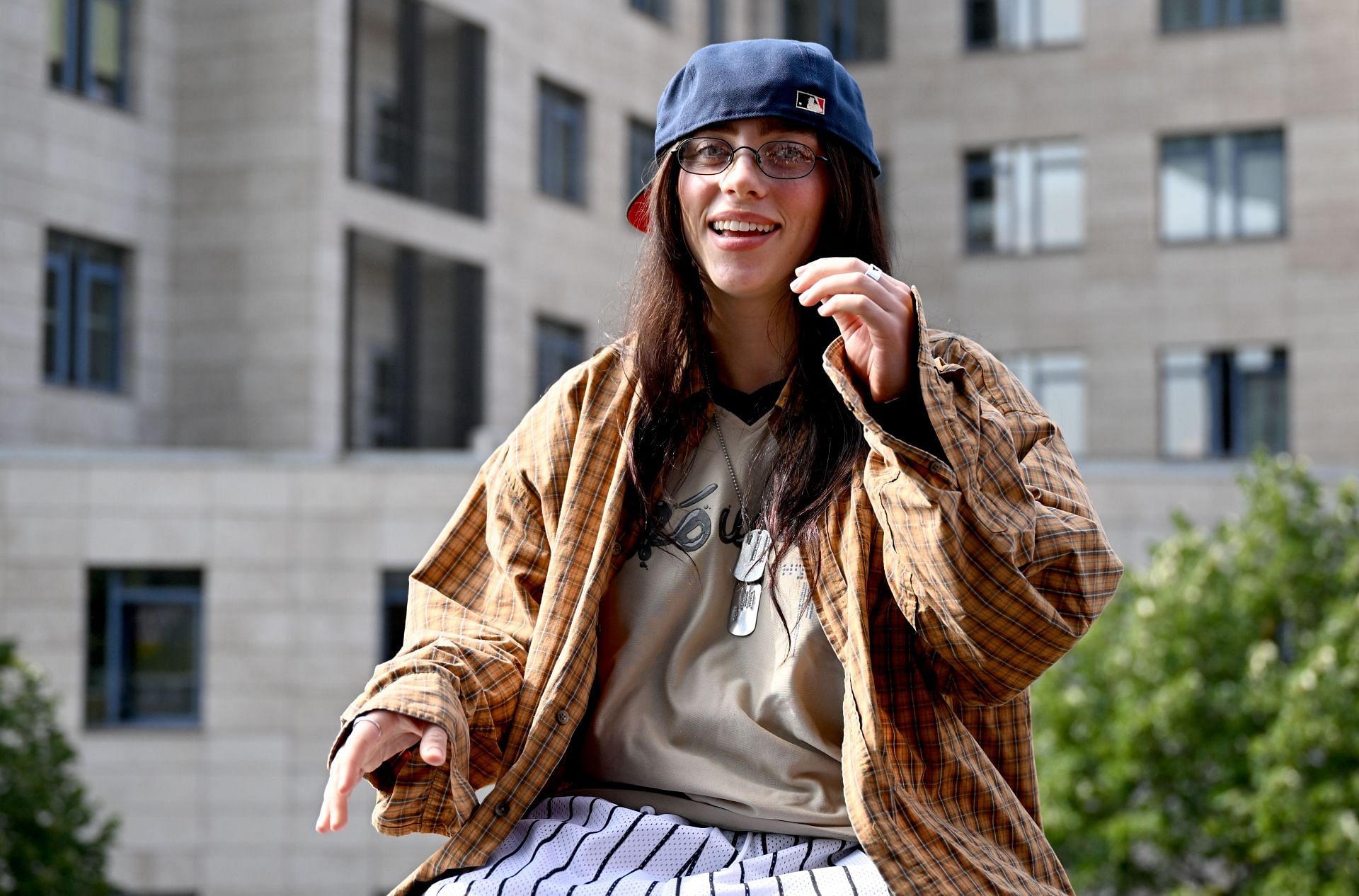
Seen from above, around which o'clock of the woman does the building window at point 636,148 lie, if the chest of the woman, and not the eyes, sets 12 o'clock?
The building window is roughly at 6 o'clock from the woman.

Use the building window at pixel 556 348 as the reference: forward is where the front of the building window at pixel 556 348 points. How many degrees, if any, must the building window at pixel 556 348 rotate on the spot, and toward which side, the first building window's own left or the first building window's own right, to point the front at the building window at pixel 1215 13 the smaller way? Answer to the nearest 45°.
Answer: approximately 45° to the first building window's own left

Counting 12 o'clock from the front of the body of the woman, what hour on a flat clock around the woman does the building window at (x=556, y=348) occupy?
The building window is roughly at 6 o'clock from the woman.

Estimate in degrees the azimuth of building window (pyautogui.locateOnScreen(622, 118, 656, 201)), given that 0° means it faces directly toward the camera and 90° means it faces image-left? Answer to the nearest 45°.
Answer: approximately 315°

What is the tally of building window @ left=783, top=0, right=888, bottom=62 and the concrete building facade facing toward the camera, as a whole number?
2
